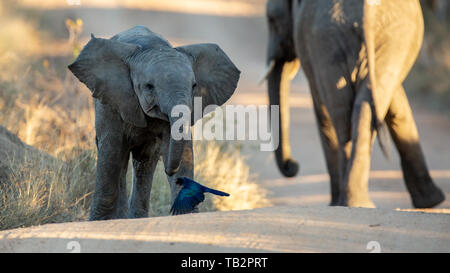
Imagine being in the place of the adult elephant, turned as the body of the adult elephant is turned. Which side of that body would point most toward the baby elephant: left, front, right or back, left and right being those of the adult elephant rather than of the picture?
left

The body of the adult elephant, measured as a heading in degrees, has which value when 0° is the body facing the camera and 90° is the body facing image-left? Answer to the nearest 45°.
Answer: approximately 135°

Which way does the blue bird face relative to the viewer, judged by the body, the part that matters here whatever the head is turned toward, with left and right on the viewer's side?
facing to the left of the viewer

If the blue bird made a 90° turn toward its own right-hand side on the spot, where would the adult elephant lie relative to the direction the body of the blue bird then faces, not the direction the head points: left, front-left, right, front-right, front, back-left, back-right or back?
front-right
